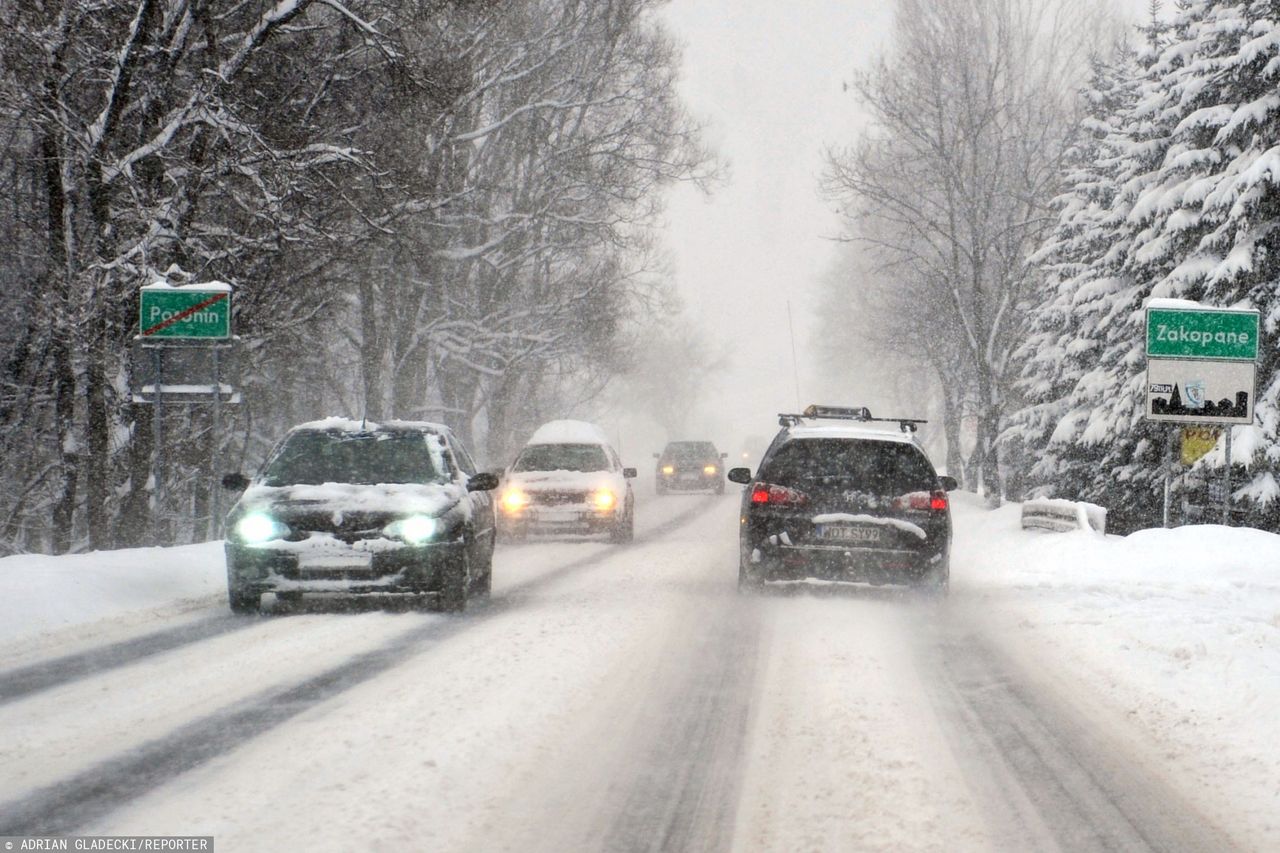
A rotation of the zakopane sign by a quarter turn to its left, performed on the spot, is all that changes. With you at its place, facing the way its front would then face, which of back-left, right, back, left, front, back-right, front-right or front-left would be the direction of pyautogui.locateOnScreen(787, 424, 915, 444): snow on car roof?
back-right

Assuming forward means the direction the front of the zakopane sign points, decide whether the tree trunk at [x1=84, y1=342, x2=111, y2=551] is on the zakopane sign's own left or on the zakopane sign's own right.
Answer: on the zakopane sign's own right

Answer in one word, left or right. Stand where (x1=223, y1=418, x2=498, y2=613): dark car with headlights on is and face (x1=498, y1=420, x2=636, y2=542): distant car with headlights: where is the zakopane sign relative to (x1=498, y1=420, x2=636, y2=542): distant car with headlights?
right

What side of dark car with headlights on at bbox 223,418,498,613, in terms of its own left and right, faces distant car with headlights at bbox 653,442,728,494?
back

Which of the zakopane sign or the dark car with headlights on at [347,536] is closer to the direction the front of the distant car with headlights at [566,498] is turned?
the dark car with headlights on

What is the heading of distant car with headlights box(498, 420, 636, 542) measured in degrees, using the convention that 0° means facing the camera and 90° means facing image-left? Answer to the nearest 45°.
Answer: approximately 0°

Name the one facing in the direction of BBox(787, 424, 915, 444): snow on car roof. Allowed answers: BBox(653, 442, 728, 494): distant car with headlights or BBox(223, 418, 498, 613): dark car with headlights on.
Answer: the distant car with headlights

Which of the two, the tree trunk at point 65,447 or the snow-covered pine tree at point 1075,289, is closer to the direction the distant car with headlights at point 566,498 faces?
the tree trunk

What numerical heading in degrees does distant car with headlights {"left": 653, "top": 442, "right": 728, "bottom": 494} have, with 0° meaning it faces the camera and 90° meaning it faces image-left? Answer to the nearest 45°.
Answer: approximately 0°

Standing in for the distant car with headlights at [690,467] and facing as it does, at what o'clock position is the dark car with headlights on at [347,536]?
The dark car with headlights on is roughly at 12 o'clock from the distant car with headlights.

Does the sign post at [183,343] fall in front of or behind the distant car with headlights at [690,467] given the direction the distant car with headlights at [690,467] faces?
in front

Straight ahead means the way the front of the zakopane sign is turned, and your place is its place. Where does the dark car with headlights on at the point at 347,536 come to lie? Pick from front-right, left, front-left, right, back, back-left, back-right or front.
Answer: front-right

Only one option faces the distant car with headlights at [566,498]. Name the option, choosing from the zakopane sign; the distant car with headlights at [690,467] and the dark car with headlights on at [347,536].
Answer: the distant car with headlights at [690,467]

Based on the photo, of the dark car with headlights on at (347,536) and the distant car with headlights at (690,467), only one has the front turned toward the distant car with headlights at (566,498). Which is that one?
the distant car with headlights at (690,467)
